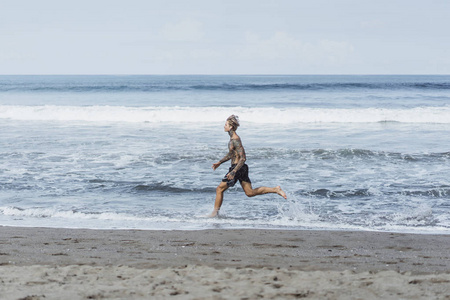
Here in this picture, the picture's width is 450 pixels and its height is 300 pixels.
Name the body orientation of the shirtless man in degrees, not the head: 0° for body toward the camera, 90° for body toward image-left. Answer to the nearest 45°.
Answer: approximately 90°
